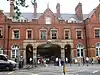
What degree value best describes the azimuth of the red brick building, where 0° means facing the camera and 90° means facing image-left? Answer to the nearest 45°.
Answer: approximately 0°
